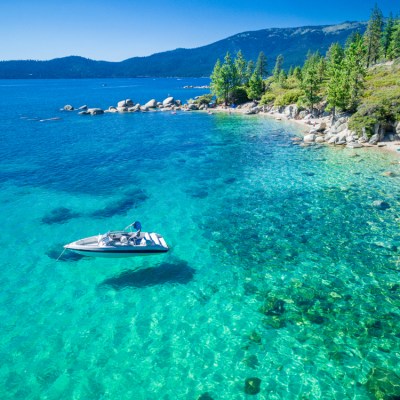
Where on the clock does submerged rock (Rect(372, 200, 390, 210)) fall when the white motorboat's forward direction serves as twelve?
The submerged rock is roughly at 6 o'clock from the white motorboat.

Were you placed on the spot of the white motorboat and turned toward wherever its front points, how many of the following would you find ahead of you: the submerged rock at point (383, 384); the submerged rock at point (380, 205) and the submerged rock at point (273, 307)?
0

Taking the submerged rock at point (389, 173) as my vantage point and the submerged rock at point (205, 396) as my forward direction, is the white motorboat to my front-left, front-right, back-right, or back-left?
front-right

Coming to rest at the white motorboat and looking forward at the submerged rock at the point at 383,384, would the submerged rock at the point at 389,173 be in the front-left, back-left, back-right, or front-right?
front-left

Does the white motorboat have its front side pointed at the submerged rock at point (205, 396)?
no

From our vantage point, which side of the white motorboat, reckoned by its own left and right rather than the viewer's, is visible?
left

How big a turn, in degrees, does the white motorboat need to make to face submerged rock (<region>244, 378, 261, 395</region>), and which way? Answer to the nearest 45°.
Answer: approximately 90° to its left

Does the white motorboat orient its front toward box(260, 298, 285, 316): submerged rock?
no

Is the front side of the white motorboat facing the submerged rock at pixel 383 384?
no
